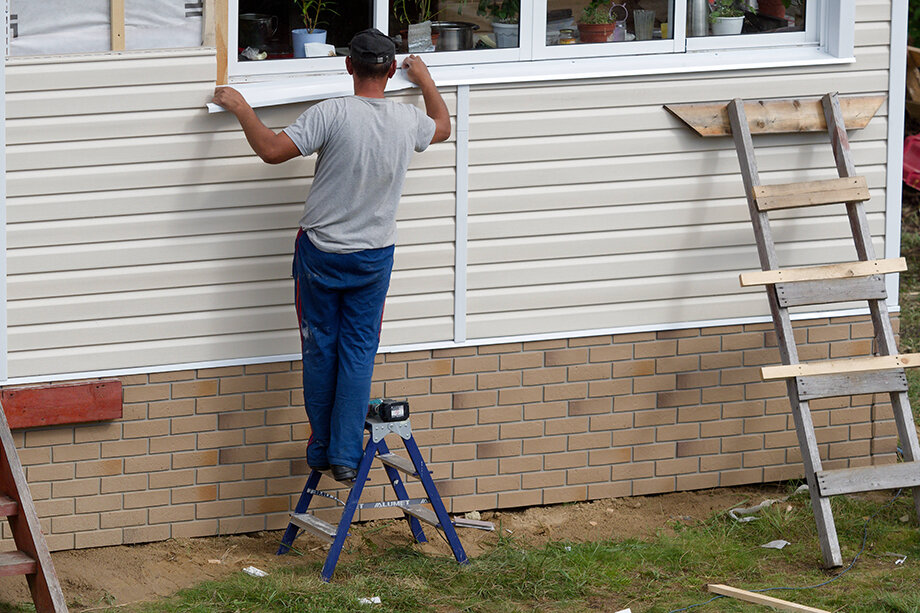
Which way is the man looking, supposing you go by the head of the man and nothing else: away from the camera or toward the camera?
away from the camera

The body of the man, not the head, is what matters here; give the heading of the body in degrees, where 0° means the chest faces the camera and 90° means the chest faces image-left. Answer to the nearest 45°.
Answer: approximately 180°

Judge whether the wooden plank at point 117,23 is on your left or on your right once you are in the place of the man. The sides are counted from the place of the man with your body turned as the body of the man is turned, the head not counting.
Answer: on your left

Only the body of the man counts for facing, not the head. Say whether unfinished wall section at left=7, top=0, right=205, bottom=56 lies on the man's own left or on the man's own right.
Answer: on the man's own left

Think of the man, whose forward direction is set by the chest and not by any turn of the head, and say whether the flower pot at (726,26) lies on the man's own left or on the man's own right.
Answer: on the man's own right

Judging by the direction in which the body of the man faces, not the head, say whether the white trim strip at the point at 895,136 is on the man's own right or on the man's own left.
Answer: on the man's own right
